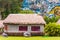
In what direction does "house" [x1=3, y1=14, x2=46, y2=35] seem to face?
toward the camera

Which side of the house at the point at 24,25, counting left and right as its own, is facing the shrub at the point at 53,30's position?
left
